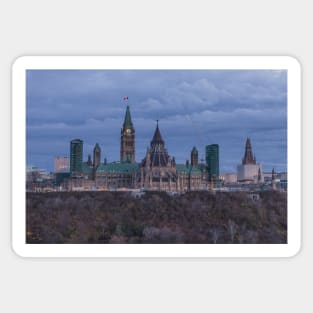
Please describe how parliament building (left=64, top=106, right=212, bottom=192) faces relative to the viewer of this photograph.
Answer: facing away from the viewer

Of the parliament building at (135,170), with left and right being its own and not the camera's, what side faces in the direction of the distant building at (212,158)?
right

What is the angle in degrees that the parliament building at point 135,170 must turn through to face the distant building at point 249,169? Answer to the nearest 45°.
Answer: approximately 90° to its right
